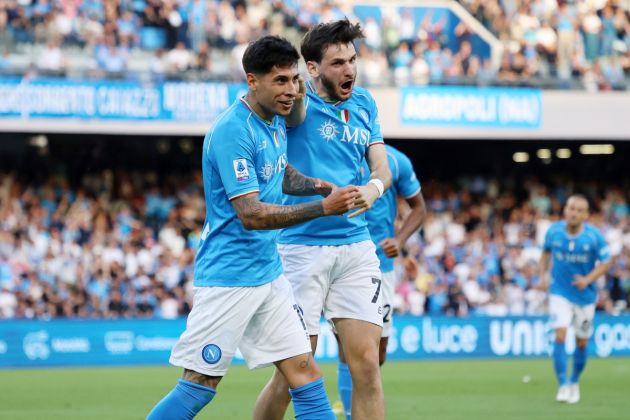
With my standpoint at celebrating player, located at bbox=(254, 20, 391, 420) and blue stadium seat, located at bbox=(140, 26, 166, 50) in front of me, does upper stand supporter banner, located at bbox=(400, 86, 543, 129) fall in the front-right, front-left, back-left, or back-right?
front-right

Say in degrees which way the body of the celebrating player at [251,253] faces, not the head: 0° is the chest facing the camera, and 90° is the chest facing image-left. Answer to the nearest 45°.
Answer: approximately 270°

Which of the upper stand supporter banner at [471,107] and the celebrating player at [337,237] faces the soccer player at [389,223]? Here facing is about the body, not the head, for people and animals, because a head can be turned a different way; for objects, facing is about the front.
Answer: the upper stand supporter banner

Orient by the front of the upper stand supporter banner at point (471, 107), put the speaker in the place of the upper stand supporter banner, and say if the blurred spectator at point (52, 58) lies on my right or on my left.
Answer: on my right

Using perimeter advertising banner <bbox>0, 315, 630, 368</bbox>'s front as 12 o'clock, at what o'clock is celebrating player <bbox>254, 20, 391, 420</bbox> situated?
The celebrating player is roughly at 12 o'clock from the perimeter advertising banner.

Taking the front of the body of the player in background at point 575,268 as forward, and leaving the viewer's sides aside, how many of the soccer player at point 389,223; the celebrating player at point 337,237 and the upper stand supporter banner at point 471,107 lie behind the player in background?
1

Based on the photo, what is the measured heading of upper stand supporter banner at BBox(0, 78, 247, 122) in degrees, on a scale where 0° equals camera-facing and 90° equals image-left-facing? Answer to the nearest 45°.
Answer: approximately 0°

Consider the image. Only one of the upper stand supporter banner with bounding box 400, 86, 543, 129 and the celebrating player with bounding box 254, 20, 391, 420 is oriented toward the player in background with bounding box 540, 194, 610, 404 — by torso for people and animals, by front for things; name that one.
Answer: the upper stand supporter banner

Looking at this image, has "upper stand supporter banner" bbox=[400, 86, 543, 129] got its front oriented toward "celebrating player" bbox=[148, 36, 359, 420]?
yes

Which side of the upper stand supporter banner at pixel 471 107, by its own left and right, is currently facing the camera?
front

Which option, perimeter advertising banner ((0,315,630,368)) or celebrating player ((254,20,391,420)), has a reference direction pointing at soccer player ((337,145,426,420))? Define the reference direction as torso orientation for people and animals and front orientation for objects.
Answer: the perimeter advertising banner

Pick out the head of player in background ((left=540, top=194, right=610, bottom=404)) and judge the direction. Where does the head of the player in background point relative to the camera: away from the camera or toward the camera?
toward the camera

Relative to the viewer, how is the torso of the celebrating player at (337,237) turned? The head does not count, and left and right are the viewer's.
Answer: facing the viewer and to the right of the viewer
